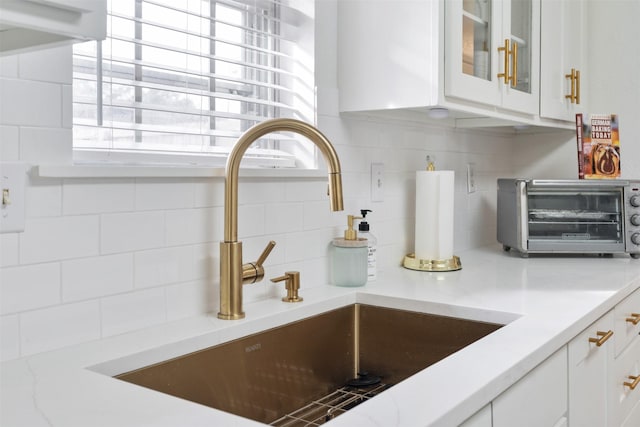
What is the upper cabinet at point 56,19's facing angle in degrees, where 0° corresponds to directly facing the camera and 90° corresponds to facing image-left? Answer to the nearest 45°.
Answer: approximately 315°

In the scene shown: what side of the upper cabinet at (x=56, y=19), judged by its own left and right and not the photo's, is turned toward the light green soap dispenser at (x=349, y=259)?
left

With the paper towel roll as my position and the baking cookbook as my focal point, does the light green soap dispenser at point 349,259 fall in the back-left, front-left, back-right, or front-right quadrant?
back-right

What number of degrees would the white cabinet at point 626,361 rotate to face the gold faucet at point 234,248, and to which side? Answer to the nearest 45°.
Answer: approximately 90° to its right

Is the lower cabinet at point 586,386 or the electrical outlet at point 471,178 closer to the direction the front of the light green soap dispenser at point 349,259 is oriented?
the lower cabinet

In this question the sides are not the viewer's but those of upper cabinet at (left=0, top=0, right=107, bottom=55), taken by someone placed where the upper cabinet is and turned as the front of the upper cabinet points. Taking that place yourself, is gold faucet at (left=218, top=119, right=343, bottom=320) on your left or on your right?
on your left

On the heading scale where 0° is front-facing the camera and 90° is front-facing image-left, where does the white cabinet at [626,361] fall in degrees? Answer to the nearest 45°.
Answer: approximately 315°
